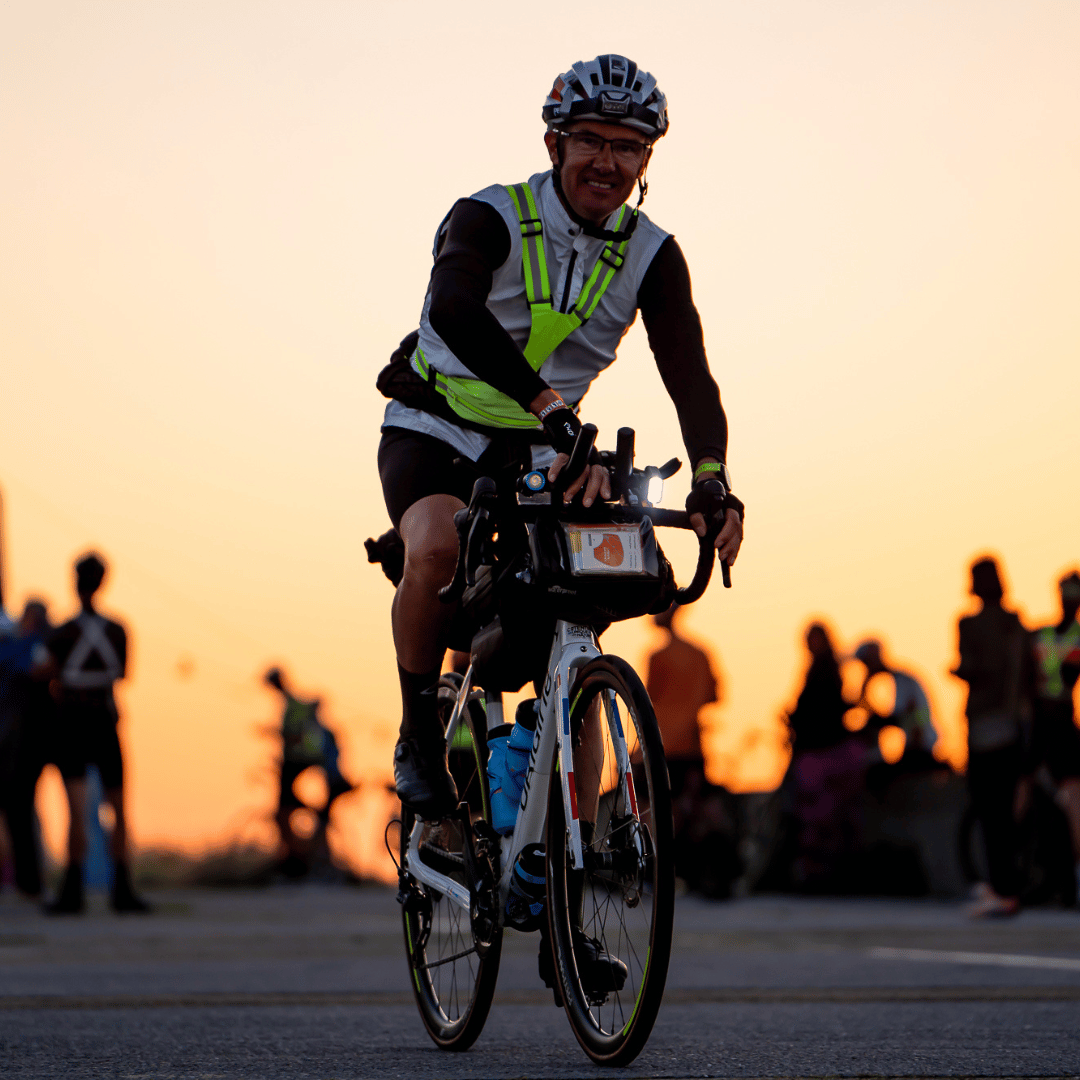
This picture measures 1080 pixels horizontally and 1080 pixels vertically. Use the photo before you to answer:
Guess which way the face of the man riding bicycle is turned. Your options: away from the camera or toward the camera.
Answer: toward the camera

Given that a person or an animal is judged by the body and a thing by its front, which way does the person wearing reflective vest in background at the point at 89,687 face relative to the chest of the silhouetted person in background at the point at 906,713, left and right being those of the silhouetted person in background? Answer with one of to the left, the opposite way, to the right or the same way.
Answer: to the right

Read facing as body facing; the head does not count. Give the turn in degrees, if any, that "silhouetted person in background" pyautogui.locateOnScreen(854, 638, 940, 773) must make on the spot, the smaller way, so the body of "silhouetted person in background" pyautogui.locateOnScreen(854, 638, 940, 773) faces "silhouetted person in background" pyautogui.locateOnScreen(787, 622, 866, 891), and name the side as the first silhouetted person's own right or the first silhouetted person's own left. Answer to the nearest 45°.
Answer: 0° — they already face them

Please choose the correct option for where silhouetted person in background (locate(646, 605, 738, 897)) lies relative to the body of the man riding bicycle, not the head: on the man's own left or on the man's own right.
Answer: on the man's own left

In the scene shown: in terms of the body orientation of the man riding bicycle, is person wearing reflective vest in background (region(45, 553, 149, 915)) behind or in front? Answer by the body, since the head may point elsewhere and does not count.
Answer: behind

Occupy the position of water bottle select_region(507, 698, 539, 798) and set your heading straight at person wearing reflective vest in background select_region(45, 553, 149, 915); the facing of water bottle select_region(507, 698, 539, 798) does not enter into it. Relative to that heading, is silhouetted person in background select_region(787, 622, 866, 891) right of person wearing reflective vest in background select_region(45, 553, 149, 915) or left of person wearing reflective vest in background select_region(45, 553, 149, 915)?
right

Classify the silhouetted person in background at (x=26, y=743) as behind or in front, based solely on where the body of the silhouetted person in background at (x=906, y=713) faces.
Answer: in front

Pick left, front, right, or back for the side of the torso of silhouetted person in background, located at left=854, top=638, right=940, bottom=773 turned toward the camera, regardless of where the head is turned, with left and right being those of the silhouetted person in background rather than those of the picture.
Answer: left

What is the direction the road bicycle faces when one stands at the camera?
facing the viewer and to the right of the viewer

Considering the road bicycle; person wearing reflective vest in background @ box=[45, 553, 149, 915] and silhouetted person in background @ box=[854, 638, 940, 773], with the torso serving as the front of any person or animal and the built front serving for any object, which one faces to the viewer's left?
the silhouetted person in background

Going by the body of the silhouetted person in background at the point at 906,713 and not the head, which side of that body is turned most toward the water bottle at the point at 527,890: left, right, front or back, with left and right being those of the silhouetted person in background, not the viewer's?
left

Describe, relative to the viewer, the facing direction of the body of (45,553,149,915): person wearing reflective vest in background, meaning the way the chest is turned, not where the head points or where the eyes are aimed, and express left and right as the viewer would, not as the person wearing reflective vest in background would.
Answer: facing away from the viewer
